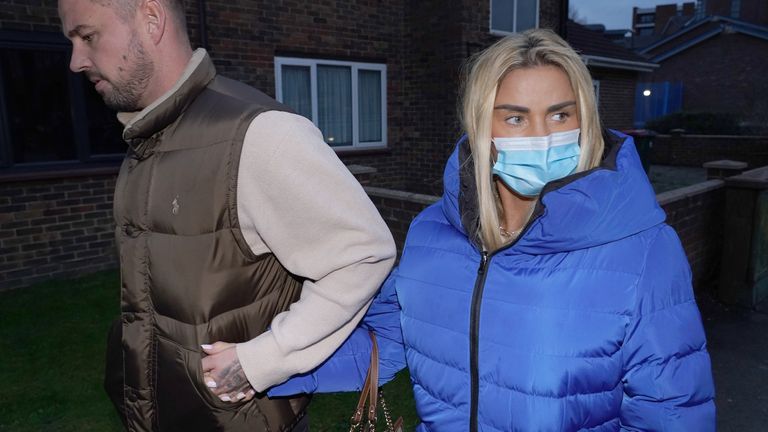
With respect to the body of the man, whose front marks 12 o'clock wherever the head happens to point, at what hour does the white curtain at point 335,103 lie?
The white curtain is roughly at 5 o'clock from the man.

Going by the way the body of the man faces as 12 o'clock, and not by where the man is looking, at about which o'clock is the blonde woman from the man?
The blonde woman is roughly at 8 o'clock from the man.

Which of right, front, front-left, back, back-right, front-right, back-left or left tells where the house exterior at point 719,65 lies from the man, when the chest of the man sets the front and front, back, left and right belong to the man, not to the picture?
back

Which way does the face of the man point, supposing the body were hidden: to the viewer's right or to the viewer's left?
to the viewer's left

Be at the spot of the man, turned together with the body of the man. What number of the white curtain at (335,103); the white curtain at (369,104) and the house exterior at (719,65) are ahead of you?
0

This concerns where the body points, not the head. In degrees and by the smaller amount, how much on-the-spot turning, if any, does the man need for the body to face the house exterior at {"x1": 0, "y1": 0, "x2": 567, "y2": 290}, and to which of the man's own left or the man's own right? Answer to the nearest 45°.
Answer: approximately 135° to the man's own right

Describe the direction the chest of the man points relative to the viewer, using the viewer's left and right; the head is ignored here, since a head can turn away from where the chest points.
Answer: facing the viewer and to the left of the viewer

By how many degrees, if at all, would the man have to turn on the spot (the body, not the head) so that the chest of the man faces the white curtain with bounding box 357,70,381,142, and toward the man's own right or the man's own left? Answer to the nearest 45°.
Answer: approximately 135° to the man's own right
